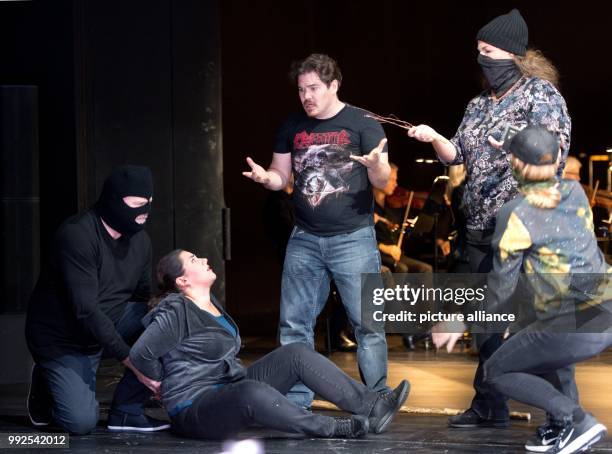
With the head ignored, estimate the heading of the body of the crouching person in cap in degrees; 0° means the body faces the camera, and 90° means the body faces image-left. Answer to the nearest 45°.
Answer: approximately 135°

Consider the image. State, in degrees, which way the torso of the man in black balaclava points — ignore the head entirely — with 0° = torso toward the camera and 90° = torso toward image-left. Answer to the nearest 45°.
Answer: approximately 315°

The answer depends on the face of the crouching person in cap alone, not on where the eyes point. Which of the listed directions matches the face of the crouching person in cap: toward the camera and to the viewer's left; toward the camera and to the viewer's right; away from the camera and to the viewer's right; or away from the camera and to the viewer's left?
away from the camera and to the viewer's left

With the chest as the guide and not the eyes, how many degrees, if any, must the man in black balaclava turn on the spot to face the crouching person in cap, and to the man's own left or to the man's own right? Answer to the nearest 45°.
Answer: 0° — they already face them

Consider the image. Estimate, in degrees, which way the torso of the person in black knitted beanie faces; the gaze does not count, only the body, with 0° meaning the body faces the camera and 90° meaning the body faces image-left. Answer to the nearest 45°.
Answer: approximately 45°

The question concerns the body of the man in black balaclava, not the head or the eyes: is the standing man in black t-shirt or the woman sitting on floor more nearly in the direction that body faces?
the woman sitting on floor

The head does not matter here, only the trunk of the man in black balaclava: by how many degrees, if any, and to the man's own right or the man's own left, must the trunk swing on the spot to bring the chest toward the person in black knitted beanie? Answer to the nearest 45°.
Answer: approximately 45° to the man's own left

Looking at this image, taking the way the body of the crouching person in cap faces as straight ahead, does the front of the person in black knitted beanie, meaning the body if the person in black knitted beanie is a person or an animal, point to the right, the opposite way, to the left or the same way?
to the left

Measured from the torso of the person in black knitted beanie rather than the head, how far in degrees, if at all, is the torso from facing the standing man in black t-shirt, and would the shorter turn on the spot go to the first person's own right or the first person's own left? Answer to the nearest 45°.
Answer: approximately 45° to the first person's own right

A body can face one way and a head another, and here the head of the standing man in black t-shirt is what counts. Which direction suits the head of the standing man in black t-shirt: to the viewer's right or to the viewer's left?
to the viewer's left

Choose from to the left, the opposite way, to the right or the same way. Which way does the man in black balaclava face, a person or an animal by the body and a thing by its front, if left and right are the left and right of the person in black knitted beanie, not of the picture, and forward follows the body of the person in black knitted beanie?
to the left
